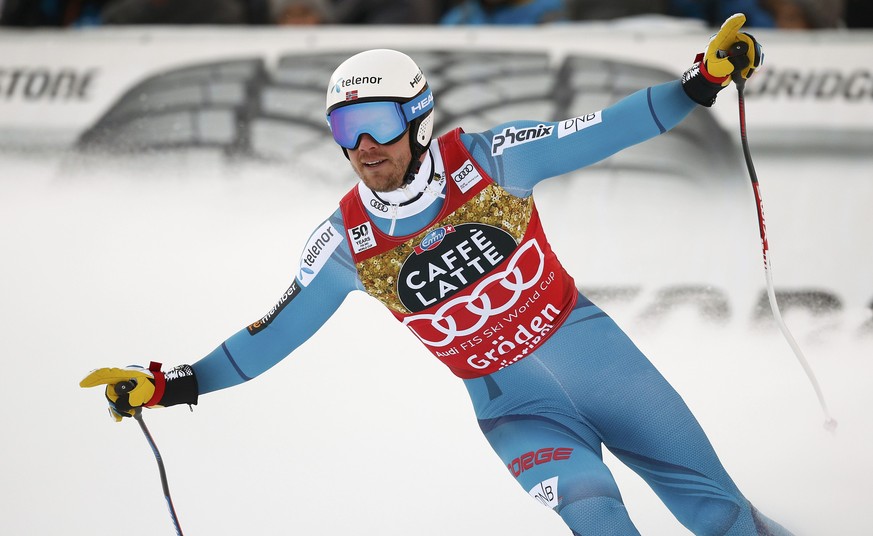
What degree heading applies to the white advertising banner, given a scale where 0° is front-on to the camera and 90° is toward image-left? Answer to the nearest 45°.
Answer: approximately 0°

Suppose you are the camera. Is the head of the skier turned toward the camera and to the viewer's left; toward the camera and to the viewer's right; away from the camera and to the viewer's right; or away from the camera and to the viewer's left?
toward the camera and to the viewer's left

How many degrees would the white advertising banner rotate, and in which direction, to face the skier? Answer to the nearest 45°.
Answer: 0° — it already faces them
